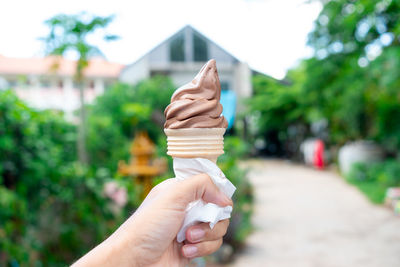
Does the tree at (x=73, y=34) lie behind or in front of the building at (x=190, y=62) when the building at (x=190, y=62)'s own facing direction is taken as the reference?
in front

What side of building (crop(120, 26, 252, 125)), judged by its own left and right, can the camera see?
front

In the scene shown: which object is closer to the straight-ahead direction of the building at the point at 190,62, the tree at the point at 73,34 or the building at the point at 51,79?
the tree
